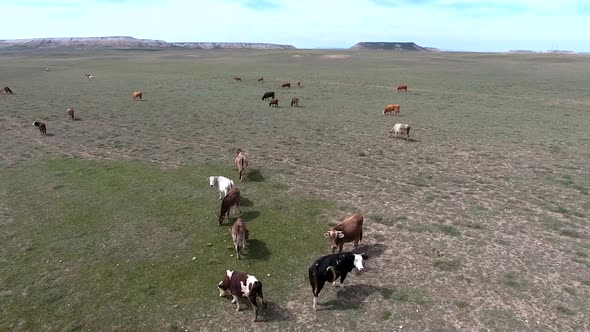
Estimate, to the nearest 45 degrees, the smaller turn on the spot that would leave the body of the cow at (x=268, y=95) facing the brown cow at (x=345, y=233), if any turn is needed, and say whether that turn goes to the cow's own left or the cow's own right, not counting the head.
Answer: approximately 90° to the cow's own left

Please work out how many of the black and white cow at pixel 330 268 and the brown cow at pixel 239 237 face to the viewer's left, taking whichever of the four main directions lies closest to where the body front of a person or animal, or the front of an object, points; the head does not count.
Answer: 0

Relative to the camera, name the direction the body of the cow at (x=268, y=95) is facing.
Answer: to the viewer's left

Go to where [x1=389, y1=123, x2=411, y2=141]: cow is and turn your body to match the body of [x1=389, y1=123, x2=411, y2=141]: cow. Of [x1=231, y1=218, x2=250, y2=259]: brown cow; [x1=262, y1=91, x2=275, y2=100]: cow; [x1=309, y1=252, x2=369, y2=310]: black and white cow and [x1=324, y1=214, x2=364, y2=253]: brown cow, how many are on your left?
3

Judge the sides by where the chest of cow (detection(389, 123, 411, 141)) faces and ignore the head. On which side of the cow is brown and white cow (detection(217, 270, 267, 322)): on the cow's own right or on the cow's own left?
on the cow's own left

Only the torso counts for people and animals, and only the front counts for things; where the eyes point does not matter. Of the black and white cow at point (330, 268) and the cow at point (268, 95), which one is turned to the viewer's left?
the cow

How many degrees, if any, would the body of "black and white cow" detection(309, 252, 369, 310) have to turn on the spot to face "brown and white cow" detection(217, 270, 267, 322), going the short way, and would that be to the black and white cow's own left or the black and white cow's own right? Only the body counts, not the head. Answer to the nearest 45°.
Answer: approximately 180°

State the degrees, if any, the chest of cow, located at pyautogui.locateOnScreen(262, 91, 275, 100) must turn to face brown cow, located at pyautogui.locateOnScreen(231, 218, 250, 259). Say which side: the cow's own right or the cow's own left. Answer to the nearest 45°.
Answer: approximately 90° to the cow's own left

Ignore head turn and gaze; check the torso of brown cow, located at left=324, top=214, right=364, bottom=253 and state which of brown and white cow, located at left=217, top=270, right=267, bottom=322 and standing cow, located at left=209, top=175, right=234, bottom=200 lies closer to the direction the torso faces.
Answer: the brown and white cow

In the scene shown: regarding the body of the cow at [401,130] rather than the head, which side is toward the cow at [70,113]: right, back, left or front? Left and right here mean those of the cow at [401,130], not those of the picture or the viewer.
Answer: front

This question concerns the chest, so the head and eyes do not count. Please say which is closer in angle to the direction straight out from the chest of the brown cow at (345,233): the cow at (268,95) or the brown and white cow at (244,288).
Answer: the brown and white cow

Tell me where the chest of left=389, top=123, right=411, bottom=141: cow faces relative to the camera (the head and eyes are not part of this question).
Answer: to the viewer's left

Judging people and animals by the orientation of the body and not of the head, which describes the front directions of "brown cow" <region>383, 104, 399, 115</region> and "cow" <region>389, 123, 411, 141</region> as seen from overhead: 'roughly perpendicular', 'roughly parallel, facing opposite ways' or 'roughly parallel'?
roughly parallel

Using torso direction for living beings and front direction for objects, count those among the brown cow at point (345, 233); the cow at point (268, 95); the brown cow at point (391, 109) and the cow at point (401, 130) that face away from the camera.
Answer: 0

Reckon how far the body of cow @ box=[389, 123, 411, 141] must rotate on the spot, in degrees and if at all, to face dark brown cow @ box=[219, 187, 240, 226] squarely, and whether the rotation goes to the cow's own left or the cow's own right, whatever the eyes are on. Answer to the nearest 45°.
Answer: approximately 90° to the cow's own left

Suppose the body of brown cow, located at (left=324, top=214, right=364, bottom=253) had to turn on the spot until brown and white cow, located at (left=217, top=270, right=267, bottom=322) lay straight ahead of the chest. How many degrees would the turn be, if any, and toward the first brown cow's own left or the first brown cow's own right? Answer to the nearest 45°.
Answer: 0° — it already faces it
